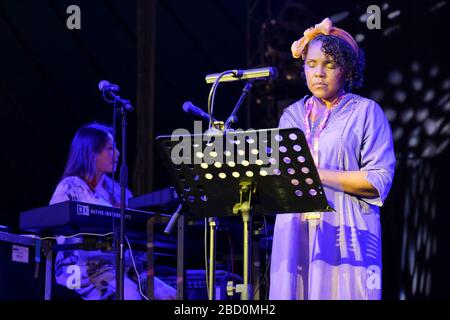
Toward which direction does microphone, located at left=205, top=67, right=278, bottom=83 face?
to the viewer's right

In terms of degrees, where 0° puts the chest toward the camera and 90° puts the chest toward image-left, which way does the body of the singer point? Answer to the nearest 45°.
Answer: approximately 45°

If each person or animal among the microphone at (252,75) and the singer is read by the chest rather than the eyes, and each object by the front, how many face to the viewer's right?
1

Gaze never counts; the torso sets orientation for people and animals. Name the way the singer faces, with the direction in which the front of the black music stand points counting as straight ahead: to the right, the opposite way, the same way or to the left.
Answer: the opposite way

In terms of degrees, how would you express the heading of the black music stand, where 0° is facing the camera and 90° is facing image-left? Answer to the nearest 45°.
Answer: approximately 225°

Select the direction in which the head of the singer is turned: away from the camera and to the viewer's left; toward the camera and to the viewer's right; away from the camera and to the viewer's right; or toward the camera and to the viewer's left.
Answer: toward the camera and to the viewer's left
